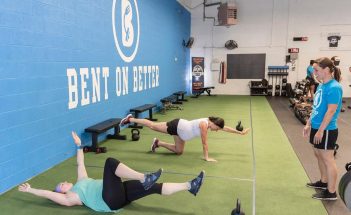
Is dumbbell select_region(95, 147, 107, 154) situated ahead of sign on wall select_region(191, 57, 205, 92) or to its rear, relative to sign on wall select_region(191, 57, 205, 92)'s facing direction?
ahead

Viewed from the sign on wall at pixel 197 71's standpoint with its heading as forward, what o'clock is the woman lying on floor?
The woman lying on floor is roughly at 12 o'clock from the sign on wall.

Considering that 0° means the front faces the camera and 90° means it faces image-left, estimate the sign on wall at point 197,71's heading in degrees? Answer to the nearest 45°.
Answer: approximately 0°
